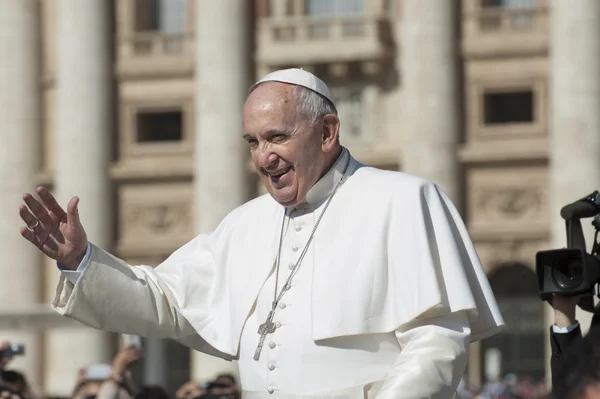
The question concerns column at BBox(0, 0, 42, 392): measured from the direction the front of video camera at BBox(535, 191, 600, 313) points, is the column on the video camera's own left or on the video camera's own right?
on the video camera's own right

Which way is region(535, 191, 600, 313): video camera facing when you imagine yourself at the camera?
facing the viewer and to the left of the viewer

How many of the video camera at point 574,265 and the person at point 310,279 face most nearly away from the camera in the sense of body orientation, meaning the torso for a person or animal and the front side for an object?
0

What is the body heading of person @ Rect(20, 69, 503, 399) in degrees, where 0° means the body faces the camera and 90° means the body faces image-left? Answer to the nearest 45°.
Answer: approximately 45°

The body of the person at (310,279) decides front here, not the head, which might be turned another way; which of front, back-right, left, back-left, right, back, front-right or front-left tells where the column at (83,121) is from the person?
back-right

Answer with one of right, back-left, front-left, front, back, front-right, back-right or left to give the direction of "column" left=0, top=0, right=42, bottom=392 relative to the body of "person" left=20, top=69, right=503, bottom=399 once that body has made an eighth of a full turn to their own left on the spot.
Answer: back

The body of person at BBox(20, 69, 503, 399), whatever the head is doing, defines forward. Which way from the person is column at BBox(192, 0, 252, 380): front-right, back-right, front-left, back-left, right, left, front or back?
back-right

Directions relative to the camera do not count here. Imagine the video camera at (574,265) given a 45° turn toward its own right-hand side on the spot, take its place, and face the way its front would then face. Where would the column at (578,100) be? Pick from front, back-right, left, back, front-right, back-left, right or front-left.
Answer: right
